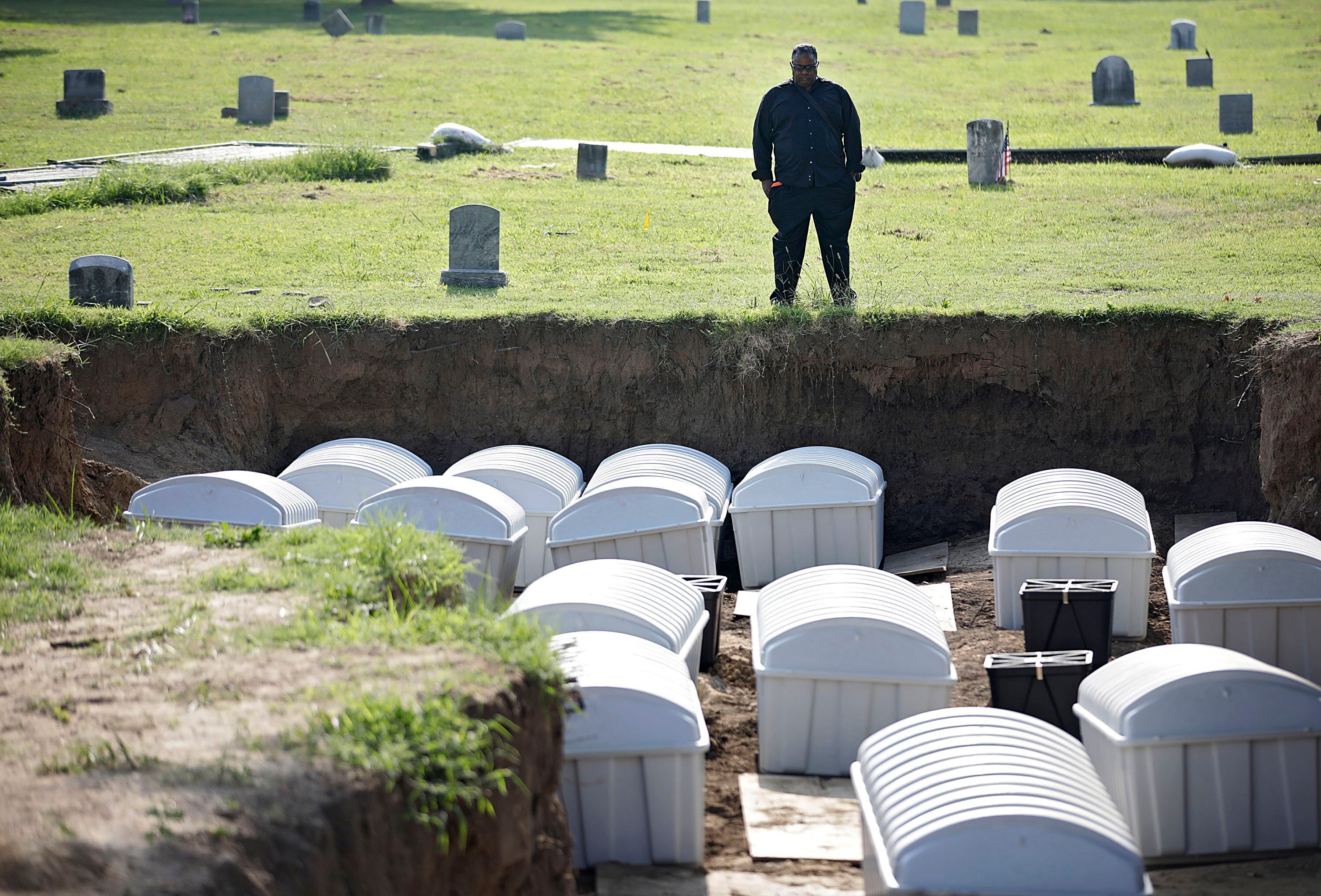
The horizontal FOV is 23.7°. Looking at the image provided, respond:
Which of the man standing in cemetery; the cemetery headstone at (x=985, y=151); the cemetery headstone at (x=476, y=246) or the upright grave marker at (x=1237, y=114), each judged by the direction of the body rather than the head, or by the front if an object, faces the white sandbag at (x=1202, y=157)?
the upright grave marker

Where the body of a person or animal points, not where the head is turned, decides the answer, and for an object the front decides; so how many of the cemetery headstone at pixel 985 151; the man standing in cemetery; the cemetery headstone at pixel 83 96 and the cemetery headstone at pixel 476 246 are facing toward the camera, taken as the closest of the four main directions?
4

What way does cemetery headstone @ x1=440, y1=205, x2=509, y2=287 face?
toward the camera

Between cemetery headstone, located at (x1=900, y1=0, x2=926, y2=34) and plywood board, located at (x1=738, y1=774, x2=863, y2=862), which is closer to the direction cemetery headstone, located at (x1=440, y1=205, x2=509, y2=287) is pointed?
the plywood board

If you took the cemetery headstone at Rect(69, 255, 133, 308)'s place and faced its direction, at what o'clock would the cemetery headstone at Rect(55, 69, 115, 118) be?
the cemetery headstone at Rect(55, 69, 115, 118) is roughly at 6 o'clock from the cemetery headstone at Rect(69, 255, 133, 308).

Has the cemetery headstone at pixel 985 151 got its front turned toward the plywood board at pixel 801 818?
yes

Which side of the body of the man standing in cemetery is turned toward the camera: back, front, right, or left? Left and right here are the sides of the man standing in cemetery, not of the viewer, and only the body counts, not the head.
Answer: front

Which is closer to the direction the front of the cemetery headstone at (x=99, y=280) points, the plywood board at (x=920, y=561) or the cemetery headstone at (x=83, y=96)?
the plywood board

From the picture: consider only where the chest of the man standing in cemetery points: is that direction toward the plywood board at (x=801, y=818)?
yes

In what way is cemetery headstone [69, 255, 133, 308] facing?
toward the camera

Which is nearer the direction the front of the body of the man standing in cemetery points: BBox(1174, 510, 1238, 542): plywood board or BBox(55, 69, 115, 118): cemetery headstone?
the plywood board

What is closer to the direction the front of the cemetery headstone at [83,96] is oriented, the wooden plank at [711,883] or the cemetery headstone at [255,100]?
the wooden plank

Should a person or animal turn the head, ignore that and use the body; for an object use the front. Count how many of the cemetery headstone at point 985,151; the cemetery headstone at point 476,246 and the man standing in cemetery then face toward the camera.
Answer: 3
